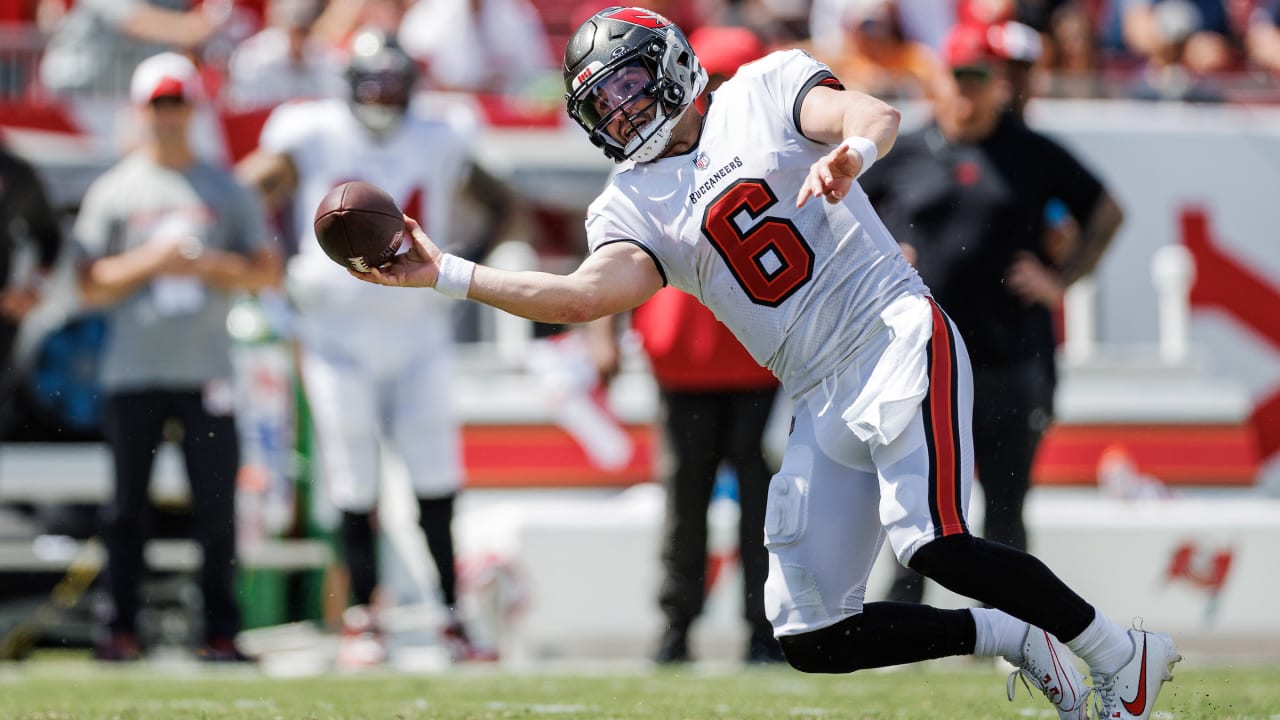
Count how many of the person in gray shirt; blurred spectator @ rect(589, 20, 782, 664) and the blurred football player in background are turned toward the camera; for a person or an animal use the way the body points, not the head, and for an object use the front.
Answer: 3

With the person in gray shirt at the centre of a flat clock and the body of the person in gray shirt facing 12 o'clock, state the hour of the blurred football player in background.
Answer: The blurred football player in background is roughly at 10 o'clock from the person in gray shirt.

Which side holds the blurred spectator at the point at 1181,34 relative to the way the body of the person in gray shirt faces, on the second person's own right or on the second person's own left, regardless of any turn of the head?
on the second person's own left

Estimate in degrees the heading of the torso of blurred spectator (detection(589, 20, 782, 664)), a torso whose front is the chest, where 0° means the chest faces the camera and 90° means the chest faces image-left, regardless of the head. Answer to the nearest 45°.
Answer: approximately 0°

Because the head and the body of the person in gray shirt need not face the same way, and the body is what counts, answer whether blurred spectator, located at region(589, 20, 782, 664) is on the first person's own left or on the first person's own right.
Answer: on the first person's own left
